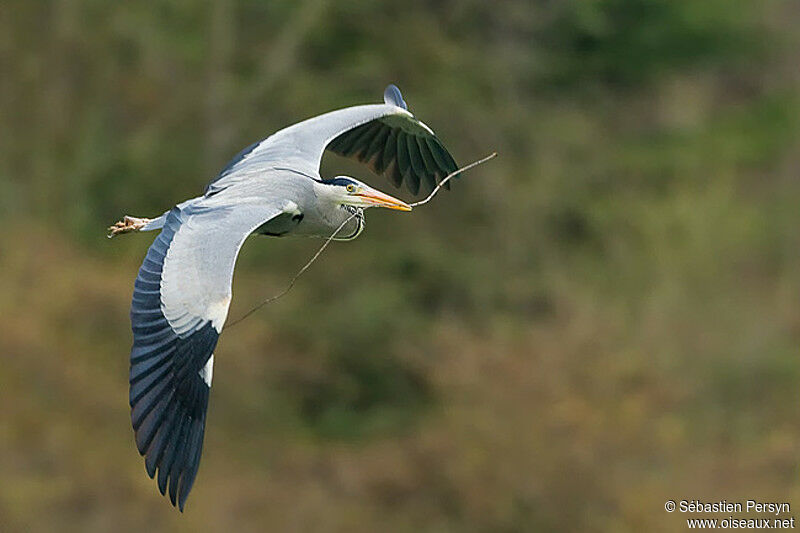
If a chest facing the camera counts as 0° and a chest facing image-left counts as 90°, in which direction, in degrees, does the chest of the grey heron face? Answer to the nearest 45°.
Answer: approximately 270°
